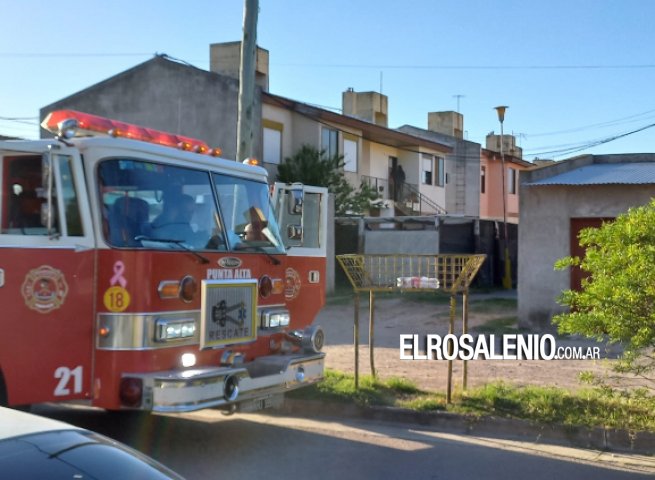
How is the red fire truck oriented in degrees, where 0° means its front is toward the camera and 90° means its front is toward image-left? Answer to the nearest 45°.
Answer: approximately 315°

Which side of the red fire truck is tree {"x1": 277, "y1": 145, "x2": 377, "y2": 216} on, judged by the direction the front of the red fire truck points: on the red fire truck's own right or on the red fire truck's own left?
on the red fire truck's own left

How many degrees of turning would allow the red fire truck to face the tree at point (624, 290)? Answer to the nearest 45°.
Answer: approximately 45° to its left

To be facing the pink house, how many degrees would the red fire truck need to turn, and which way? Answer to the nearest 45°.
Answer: approximately 90° to its left

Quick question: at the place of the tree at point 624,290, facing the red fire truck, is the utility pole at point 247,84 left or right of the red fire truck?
right

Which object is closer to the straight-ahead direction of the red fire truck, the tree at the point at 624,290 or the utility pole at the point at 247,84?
the tree

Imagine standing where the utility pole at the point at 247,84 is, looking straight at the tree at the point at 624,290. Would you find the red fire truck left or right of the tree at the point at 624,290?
right

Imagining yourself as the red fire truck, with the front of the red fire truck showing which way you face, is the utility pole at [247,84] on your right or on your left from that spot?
on your left
